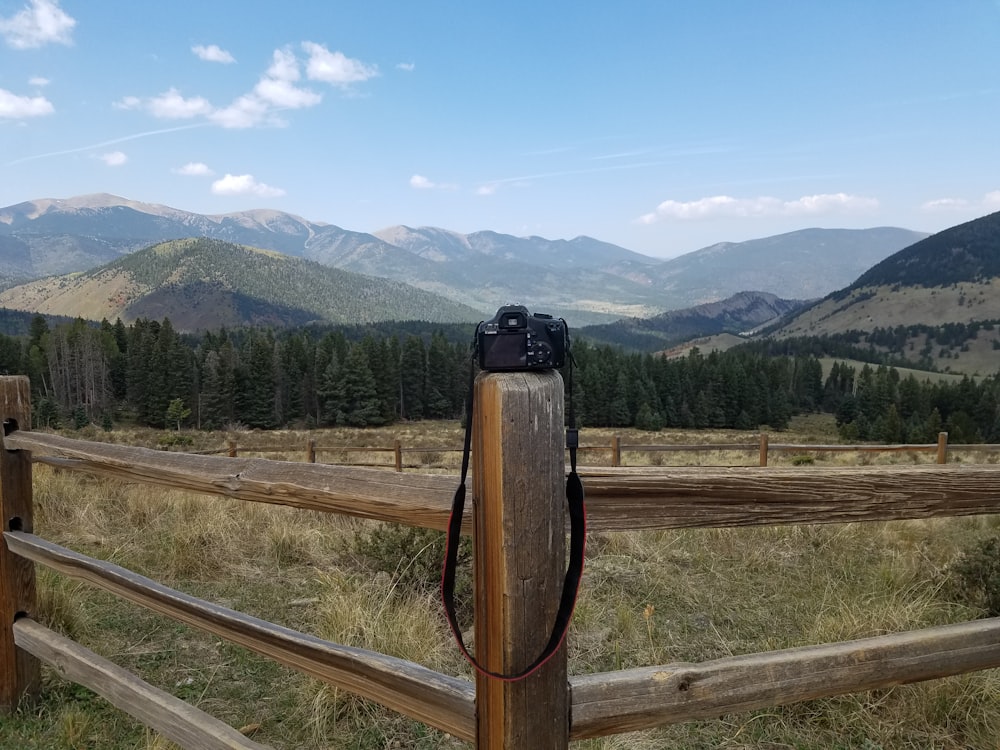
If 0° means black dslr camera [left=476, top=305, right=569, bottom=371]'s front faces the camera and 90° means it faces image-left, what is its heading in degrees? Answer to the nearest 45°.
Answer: approximately 180°

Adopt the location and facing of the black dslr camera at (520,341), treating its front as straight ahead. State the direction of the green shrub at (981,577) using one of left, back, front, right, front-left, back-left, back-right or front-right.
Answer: front-right
